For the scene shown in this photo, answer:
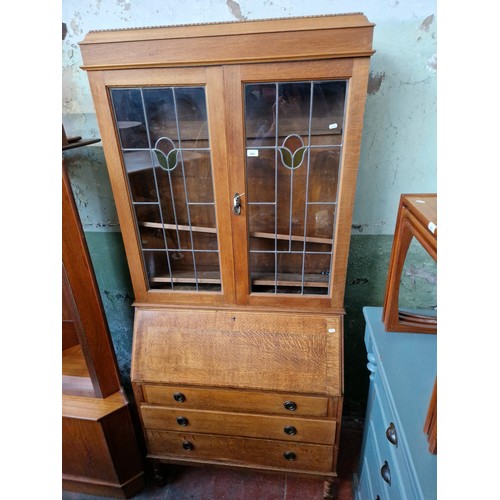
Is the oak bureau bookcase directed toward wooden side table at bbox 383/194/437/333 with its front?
no

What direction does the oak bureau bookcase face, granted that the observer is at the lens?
facing the viewer
